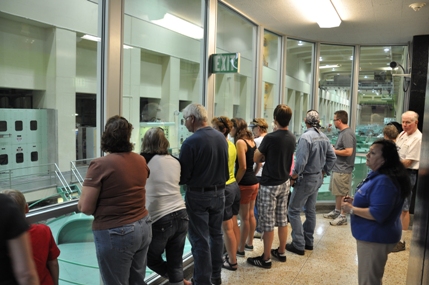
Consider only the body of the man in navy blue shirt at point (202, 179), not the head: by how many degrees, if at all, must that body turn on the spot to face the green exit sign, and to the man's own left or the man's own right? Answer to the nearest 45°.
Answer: approximately 45° to the man's own right

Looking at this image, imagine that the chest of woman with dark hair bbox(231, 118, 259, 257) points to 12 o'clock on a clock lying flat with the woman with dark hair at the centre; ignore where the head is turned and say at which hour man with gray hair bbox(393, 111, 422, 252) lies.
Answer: The man with gray hair is roughly at 4 o'clock from the woman with dark hair.

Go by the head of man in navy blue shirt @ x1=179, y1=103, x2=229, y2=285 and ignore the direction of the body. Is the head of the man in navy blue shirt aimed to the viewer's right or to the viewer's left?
to the viewer's left

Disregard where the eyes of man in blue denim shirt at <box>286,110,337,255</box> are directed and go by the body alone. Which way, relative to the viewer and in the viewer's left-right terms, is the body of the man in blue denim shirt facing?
facing away from the viewer and to the left of the viewer

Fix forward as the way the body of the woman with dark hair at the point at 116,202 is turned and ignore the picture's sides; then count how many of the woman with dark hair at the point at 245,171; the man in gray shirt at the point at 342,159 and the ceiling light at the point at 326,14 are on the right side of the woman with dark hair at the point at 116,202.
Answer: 3

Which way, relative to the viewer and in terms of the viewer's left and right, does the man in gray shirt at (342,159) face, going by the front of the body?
facing to the left of the viewer

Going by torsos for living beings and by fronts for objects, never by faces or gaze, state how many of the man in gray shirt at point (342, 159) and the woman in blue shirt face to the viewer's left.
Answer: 2

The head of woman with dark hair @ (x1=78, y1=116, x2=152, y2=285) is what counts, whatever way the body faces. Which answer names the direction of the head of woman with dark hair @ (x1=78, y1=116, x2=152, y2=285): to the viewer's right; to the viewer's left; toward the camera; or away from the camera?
away from the camera

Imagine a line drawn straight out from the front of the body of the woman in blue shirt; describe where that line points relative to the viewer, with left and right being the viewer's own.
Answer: facing to the left of the viewer

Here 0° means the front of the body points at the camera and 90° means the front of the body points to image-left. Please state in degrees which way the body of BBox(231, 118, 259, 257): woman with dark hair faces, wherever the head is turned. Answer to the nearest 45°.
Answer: approximately 135°

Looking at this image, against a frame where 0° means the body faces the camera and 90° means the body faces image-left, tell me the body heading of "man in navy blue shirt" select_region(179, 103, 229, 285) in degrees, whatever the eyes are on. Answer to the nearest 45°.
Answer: approximately 135°

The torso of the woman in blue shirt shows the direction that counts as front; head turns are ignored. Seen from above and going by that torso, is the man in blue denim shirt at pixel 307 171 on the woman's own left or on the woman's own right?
on the woman's own right
